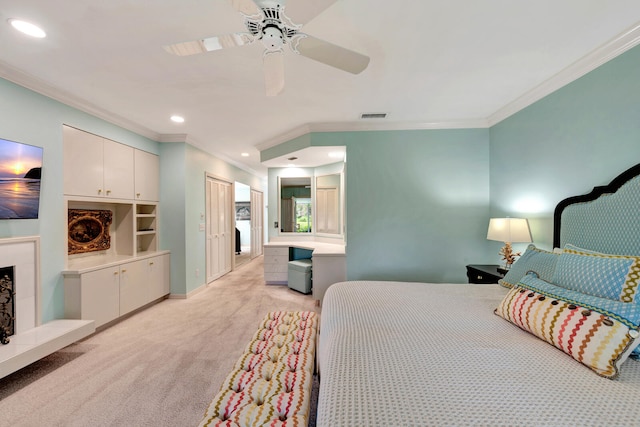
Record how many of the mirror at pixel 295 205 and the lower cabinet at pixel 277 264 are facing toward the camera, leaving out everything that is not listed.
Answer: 2

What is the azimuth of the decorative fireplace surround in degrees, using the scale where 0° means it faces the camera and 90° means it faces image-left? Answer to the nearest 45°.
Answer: approximately 315°

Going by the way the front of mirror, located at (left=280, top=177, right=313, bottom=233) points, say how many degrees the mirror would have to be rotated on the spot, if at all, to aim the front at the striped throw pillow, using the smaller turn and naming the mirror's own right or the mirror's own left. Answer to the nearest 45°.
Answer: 0° — it already faces it

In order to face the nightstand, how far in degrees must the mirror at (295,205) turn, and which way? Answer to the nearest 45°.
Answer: approximately 45° to its left

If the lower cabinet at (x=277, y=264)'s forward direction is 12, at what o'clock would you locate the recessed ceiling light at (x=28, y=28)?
The recessed ceiling light is roughly at 1 o'clock from the lower cabinet.

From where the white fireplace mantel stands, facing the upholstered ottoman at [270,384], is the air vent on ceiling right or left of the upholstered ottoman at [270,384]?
left

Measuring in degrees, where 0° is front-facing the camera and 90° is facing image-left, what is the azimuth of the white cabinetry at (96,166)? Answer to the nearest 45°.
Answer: approximately 315°

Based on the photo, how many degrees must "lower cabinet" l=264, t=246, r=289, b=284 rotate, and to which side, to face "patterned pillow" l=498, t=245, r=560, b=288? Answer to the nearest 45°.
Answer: approximately 45° to its left

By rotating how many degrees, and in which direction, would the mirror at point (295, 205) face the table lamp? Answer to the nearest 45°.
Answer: approximately 45° to its left

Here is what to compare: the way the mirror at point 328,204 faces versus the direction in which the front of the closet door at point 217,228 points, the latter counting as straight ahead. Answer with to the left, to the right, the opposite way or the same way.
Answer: to the right

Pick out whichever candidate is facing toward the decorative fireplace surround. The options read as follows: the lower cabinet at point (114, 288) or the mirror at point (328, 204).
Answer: the mirror

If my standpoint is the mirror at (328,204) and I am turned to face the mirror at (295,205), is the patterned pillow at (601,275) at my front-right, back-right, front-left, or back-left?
back-left
